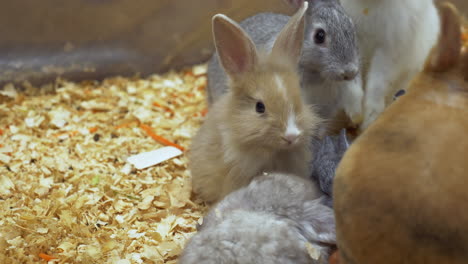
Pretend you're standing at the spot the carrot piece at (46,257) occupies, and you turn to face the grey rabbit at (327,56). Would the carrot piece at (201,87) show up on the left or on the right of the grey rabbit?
left

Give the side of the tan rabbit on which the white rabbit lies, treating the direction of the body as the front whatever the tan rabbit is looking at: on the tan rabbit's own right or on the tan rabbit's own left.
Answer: on the tan rabbit's own left

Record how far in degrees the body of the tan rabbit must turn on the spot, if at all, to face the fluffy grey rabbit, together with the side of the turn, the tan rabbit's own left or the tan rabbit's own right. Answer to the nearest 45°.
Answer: approximately 45° to the tan rabbit's own right

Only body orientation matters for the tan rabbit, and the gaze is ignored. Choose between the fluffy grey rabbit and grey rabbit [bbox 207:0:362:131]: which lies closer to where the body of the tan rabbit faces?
the fluffy grey rabbit

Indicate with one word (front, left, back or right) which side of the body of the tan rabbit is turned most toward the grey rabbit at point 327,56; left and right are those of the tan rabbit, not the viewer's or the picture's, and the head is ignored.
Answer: left

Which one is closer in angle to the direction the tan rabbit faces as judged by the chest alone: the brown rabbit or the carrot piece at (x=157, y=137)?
the brown rabbit

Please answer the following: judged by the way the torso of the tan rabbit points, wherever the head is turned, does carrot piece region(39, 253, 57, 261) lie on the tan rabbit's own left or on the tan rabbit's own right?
on the tan rabbit's own right

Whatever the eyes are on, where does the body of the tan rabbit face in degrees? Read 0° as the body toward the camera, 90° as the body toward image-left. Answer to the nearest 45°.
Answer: approximately 315°

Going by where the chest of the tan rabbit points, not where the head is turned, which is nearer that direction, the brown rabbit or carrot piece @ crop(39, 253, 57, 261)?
the brown rabbit
